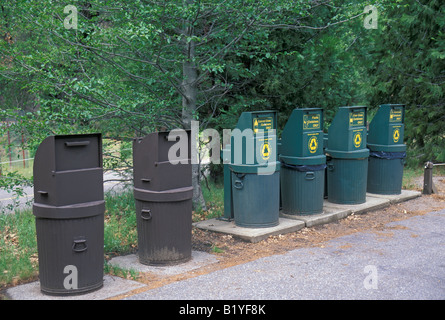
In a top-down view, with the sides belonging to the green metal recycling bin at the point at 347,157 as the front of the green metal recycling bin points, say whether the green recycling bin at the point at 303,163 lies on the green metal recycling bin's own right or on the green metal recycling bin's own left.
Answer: on the green metal recycling bin's own right

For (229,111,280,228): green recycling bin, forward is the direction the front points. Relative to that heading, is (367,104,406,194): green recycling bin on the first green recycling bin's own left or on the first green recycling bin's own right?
on the first green recycling bin's own left

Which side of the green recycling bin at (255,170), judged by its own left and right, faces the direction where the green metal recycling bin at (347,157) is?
left

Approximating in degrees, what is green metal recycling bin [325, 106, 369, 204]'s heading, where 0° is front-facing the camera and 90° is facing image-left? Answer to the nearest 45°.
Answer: approximately 315°

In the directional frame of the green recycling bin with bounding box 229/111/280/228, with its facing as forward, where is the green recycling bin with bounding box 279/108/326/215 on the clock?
the green recycling bin with bounding box 279/108/326/215 is roughly at 9 o'clock from the green recycling bin with bounding box 229/111/280/228.

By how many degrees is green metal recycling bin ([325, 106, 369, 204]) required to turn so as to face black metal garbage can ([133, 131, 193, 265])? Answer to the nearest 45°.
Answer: approximately 90° to its right

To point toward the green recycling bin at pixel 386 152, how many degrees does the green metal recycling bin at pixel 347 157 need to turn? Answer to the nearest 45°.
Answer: approximately 90° to its left

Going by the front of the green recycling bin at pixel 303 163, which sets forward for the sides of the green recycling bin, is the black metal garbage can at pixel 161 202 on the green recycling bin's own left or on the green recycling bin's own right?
on the green recycling bin's own right

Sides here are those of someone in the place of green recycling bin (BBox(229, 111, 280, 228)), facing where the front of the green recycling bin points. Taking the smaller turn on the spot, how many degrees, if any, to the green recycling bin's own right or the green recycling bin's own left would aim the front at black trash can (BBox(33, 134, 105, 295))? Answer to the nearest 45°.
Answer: approximately 90° to the green recycling bin's own right

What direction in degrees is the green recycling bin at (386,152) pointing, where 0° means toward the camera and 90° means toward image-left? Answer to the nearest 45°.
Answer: approximately 315°

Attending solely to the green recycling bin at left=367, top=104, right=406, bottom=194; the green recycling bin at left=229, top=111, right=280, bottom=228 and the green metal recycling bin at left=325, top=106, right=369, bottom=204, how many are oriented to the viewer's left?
0

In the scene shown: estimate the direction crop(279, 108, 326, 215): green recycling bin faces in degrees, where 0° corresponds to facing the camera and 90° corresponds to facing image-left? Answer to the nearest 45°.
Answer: approximately 315°

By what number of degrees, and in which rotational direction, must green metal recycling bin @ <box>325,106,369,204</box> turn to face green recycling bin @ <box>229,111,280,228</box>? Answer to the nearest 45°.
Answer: approximately 90° to its right
